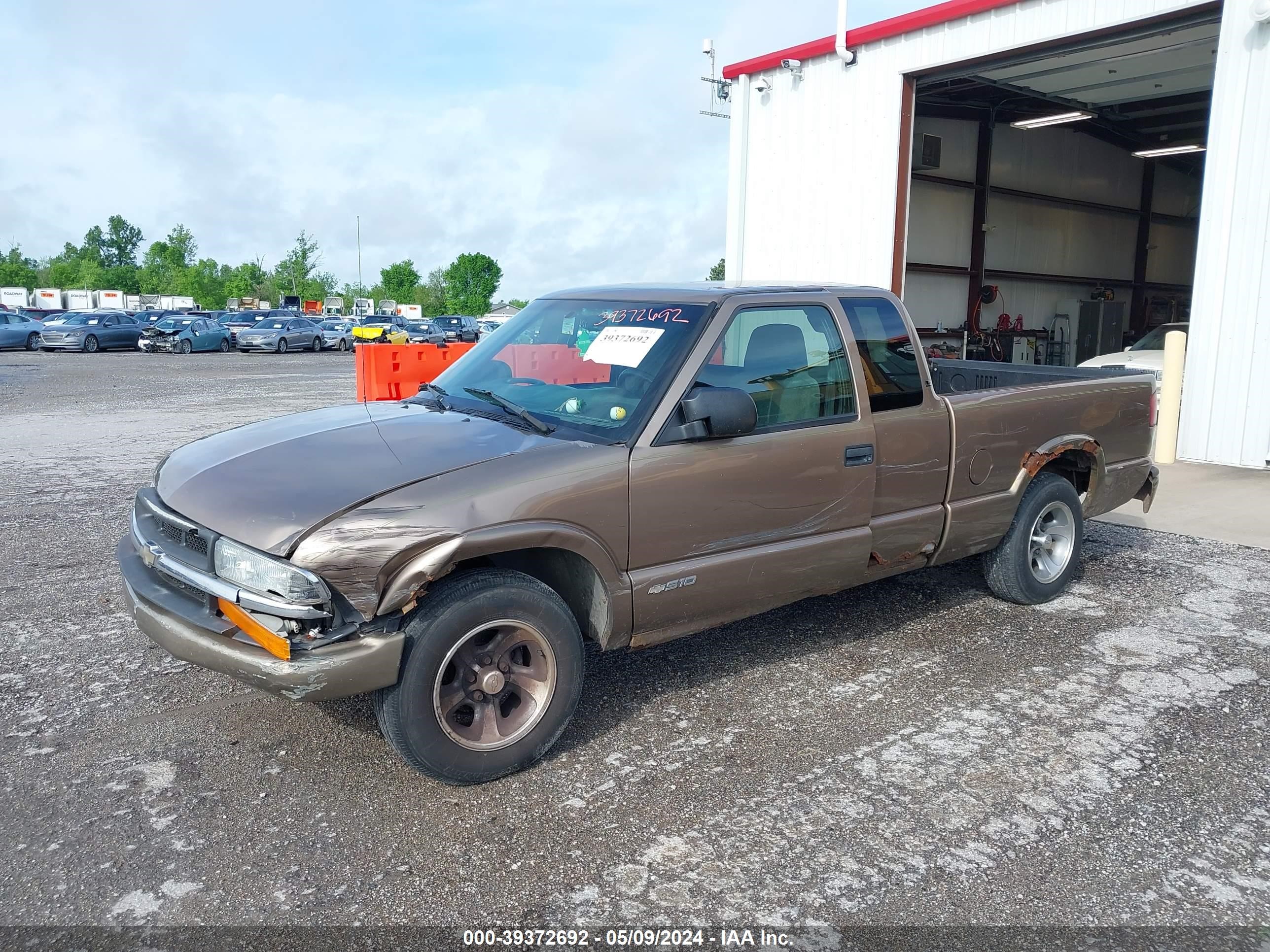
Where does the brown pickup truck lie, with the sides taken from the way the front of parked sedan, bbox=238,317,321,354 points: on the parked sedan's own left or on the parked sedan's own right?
on the parked sedan's own left

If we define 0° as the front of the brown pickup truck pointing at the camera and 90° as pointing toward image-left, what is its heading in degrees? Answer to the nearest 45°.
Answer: approximately 45°

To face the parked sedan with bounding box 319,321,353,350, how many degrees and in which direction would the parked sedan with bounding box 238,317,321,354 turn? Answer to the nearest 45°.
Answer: approximately 180°

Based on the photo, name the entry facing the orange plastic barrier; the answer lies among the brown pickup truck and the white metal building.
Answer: the white metal building

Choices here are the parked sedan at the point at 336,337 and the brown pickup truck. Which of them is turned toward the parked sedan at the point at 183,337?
the parked sedan at the point at 336,337

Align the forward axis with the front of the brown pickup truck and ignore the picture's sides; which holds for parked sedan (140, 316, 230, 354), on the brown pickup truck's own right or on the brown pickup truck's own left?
on the brown pickup truck's own right

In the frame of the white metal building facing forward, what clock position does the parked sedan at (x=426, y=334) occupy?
The parked sedan is roughly at 3 o'clock from the white metal building.

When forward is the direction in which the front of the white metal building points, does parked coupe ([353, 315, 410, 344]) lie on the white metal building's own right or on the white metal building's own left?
on the white metal building's own right

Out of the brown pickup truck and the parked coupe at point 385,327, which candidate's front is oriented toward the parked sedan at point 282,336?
the parked coupe at point 385,327

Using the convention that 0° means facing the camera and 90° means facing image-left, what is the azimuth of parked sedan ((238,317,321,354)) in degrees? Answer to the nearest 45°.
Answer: approximately 45°

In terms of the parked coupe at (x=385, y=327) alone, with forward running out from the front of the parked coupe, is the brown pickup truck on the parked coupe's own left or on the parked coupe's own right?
on the parked coupe's own left
